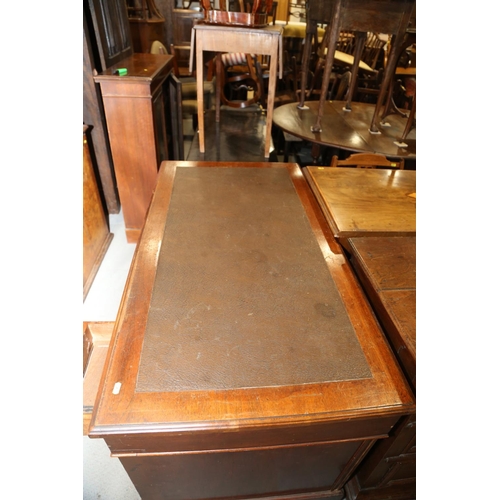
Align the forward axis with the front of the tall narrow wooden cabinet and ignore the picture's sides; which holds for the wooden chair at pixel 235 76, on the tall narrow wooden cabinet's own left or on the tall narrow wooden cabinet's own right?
on the tall narrow wooden cabinet's own left

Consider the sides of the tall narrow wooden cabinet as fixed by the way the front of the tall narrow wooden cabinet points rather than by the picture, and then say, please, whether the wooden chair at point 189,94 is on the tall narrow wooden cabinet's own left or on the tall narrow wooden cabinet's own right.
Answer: on the tall narrow wooden cabinet's own left

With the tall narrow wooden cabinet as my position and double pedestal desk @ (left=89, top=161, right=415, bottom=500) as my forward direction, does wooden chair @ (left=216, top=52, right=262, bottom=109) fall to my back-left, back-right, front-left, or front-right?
back-left
